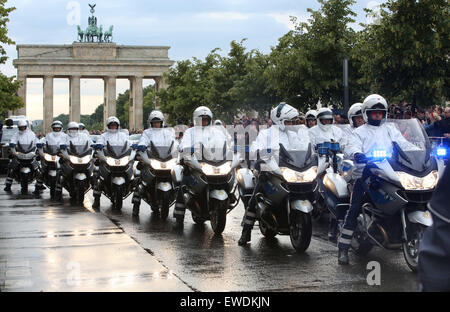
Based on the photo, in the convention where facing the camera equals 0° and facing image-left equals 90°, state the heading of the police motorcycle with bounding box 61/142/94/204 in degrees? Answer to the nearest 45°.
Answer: approximately 0°

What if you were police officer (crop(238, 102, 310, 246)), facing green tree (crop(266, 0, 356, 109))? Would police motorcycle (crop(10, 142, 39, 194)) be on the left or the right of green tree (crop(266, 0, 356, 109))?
left

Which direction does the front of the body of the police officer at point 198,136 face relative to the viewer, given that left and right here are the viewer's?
facing the viewer and to the right of the viewer

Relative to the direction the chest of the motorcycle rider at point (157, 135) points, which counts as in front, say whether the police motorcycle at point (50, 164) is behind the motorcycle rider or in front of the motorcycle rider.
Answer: behind

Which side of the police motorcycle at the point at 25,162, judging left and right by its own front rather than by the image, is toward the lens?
front

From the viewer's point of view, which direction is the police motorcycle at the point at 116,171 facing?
toward the camera

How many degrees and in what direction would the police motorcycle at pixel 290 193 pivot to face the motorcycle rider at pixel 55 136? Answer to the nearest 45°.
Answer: approximately 180°

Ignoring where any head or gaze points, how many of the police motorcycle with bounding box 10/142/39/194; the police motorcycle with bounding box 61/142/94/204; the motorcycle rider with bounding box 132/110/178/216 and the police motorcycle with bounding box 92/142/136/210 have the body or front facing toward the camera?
4

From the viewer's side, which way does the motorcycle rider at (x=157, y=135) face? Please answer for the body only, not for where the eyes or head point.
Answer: toward the camera
